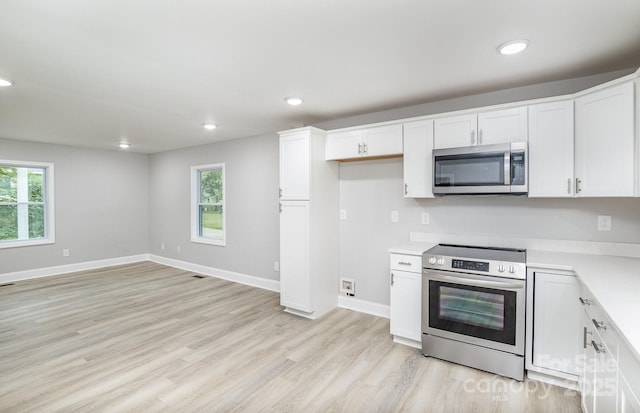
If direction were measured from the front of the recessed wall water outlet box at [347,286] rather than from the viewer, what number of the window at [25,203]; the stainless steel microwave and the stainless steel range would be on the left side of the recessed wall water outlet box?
2

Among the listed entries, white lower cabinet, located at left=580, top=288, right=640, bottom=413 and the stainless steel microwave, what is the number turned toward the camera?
1

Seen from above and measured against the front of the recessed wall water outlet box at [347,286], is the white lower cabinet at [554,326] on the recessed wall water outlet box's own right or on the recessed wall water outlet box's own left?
on the recessed wall water outlet box's own left

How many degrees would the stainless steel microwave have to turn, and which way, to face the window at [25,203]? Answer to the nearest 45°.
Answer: approximately 90° to its right

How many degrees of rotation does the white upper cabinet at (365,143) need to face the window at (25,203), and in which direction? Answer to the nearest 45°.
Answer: approximately 45° to its right

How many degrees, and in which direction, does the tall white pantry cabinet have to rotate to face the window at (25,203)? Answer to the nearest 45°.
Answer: approximately 45° to its right

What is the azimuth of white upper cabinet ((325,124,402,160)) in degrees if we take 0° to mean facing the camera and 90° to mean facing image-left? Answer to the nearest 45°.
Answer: approximately 45°

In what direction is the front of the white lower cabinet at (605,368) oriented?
to the viewer's left

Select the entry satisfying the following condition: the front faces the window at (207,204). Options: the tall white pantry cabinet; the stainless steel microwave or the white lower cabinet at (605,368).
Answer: the white lower cabinet

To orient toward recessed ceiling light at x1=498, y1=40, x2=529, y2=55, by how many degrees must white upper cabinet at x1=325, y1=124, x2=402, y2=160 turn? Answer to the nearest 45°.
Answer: approximately 90° to its left

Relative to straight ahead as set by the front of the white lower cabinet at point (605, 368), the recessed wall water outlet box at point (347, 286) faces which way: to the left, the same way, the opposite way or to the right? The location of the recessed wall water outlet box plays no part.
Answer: to the left

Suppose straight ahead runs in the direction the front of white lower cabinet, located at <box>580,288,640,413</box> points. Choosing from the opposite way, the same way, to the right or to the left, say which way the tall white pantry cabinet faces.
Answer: to the left

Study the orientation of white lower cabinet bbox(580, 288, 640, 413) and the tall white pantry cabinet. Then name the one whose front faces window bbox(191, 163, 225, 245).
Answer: the white lower cabinet

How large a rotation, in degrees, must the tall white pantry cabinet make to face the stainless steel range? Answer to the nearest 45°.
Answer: approximately 90° to its left

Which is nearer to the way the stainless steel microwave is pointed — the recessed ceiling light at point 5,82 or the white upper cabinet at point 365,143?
the recessed ceiling light
